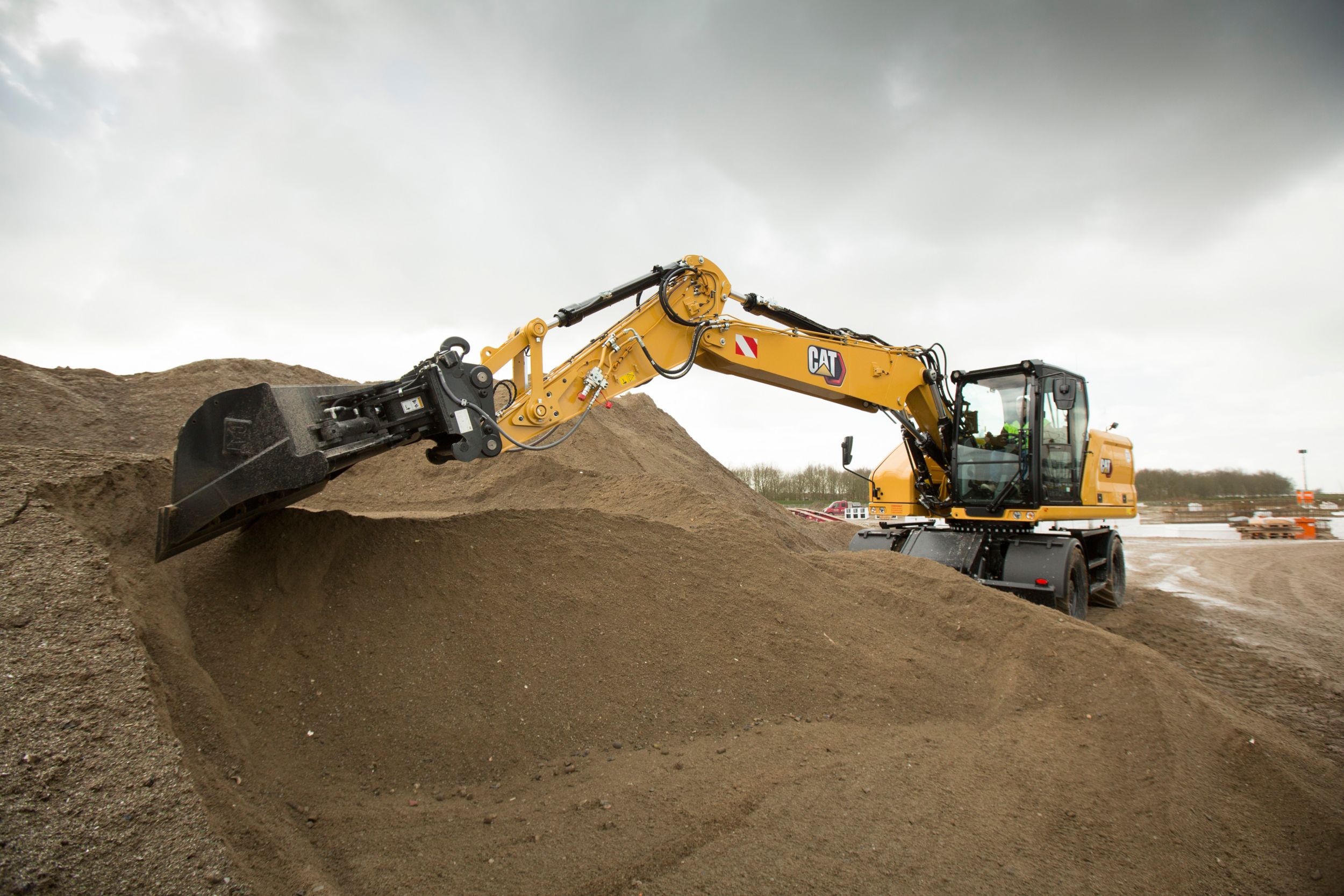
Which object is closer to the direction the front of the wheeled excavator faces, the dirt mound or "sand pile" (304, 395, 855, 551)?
the dirt mound

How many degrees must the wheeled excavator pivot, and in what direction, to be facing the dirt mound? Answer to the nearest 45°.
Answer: approximately 45° to its right

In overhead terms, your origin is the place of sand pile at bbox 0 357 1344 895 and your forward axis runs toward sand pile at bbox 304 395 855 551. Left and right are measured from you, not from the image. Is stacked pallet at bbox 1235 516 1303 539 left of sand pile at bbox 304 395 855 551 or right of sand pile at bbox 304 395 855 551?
right

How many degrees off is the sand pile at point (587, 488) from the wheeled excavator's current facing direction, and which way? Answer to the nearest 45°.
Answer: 0° — it already faces it

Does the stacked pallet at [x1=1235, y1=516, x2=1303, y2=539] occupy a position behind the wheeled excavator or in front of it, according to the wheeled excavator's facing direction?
behind

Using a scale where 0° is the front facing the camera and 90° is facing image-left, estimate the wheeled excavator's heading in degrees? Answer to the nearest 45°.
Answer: approximately 45°

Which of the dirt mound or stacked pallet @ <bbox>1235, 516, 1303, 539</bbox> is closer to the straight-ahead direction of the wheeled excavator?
the dirt mound

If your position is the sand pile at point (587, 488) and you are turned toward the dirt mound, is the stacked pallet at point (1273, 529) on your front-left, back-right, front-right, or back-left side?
back-right
